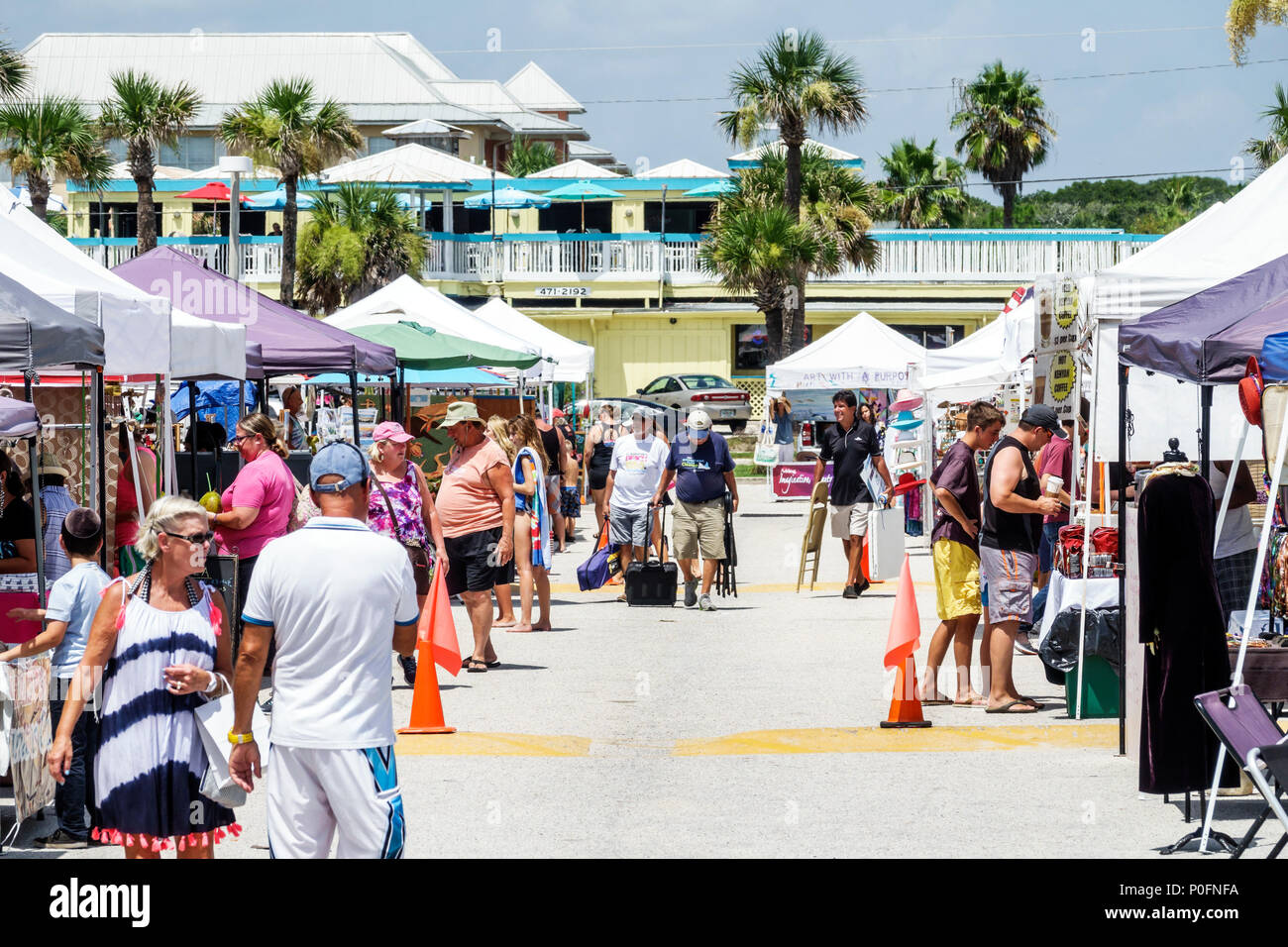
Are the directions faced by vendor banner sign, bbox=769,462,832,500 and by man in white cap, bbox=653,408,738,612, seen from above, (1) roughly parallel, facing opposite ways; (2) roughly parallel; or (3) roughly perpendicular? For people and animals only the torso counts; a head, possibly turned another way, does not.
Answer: roughly parallel

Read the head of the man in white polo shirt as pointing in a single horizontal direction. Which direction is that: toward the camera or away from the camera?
away from the camera

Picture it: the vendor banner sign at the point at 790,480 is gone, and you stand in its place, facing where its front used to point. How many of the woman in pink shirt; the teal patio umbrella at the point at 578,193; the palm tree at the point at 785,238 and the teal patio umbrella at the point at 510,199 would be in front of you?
1

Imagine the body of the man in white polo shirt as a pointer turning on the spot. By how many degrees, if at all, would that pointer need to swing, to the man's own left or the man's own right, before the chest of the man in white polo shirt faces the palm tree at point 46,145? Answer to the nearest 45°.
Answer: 0° — they already face it

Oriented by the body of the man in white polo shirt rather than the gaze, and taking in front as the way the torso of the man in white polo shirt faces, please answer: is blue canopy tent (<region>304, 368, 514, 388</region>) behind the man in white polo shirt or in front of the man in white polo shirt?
in front

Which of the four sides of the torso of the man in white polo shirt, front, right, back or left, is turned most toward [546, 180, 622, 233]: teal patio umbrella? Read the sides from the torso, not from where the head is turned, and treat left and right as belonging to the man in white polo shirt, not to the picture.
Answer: front

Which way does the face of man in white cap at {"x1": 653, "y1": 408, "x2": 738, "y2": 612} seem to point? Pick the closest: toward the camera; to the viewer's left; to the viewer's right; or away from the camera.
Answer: toward the camera

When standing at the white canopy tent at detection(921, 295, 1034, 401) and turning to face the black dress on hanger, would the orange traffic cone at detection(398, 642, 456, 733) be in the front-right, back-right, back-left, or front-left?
front-right

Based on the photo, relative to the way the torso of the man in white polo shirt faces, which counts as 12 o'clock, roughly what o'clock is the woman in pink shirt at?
The woman in pink shirt is roughly at 12 o'clock from the man in white polo shirt.

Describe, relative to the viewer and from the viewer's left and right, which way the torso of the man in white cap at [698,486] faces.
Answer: facing the viewer

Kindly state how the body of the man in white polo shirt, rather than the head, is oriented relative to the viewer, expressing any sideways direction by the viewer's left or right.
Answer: facing away from the viewer

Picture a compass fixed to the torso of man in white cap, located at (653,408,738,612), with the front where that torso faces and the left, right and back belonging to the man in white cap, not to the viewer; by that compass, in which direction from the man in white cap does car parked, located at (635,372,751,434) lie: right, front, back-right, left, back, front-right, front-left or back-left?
back

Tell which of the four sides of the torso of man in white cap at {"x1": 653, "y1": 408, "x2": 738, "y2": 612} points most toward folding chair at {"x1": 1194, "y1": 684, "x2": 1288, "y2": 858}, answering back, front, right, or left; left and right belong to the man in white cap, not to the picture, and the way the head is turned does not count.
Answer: front

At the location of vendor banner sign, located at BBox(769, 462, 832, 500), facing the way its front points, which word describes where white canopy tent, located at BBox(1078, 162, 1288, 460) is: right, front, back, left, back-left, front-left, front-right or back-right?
front

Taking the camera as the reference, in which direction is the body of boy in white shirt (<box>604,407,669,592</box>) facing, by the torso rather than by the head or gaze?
toward the camera
